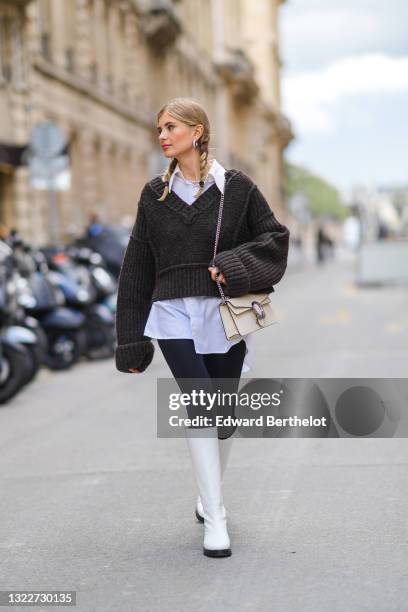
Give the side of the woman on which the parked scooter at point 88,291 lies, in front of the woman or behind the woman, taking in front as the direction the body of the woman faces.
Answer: behind

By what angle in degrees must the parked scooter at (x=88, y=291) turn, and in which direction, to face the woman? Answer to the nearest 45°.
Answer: approximately 45° to its right

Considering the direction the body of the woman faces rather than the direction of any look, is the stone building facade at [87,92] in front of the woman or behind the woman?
behind

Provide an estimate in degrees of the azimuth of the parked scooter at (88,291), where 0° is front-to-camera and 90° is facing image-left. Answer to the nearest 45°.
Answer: approximately 315°

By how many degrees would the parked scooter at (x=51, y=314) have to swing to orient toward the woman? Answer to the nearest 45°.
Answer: approximately 45° to its right
